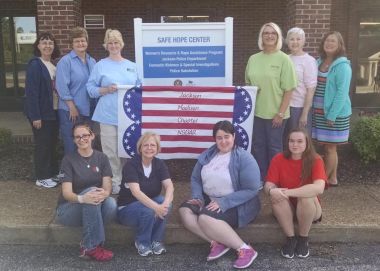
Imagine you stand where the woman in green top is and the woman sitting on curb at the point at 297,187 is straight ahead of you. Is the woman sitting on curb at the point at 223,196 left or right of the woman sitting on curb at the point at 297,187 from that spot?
right

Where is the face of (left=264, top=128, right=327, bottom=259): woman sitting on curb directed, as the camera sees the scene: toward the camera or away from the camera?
toward the camera

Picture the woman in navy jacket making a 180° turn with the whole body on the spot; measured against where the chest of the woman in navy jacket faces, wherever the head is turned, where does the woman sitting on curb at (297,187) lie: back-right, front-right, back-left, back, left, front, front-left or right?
back

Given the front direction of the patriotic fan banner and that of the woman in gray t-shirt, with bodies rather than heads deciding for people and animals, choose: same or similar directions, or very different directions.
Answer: same or similar directions

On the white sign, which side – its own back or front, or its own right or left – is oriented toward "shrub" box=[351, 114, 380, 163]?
left

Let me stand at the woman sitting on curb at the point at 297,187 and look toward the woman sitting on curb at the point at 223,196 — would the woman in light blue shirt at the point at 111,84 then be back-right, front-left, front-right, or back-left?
front-right

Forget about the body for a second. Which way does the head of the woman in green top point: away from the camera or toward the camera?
toward the camera

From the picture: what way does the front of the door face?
toward the camera

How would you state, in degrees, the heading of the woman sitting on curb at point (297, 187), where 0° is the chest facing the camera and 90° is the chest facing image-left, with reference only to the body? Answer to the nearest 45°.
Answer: approximately 0°

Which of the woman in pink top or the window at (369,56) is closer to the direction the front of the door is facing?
the woman in pink top

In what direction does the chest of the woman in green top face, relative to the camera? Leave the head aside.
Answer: toward the camera

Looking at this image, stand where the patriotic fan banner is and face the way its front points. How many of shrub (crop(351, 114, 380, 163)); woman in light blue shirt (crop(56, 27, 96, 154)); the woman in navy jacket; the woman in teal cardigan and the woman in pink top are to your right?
2

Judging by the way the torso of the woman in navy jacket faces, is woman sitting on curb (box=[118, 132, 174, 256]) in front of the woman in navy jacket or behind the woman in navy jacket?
in front

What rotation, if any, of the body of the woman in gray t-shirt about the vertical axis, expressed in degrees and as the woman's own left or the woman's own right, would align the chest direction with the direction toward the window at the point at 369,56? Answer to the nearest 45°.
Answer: approximately 135° to the woman's own left

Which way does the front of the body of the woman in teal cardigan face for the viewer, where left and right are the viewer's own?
facing the viewer and to the left of the viewer

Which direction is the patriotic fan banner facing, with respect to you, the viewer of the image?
facing the viewer

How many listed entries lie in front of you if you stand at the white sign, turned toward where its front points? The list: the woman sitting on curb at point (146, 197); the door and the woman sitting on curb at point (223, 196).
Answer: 2

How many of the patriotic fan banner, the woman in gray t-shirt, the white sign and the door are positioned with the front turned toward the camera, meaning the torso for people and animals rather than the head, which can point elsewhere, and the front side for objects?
4

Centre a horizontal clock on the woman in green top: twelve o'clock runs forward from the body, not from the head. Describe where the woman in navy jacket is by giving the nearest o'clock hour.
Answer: The woman in navy jacket is roughly at 3 o'clock from the woman in green top.

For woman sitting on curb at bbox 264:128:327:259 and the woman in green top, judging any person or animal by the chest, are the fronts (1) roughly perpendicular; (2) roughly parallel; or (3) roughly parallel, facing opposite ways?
roughly parallel

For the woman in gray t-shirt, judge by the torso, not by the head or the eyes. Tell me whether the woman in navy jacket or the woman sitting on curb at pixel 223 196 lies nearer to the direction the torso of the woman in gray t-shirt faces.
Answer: the woman sitting on curb

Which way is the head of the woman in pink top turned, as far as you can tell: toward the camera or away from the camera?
toward the camera
